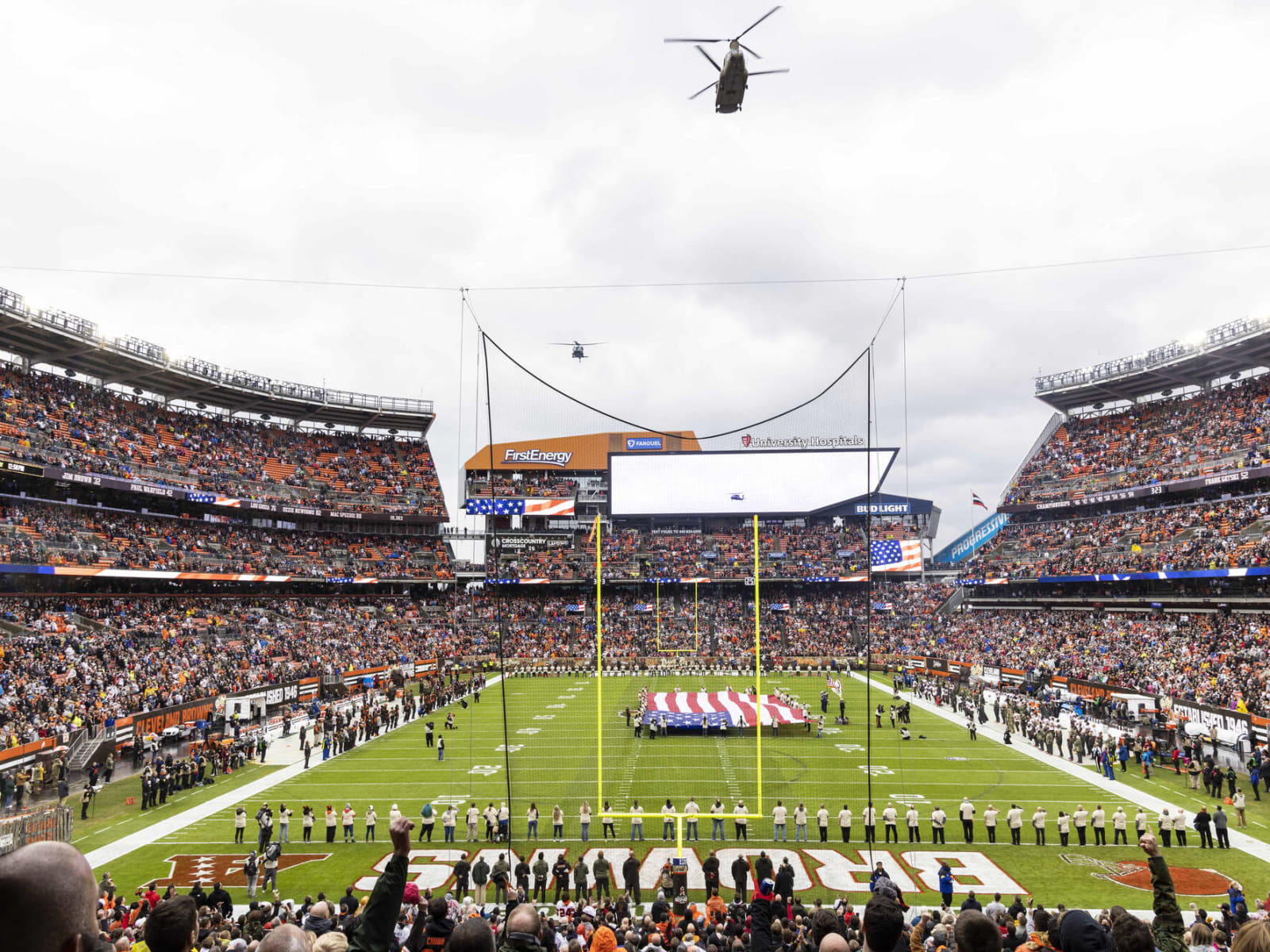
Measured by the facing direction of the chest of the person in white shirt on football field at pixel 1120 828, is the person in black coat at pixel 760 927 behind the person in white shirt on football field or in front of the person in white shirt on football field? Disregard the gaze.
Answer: behind

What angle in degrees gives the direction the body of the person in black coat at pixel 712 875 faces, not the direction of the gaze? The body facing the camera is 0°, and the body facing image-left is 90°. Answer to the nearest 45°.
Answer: approximately 180°

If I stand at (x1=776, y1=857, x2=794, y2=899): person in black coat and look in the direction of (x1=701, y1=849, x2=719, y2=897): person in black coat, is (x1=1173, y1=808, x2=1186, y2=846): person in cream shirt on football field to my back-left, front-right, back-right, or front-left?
back-right

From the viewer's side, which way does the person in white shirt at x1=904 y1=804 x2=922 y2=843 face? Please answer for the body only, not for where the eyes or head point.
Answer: away from the camera

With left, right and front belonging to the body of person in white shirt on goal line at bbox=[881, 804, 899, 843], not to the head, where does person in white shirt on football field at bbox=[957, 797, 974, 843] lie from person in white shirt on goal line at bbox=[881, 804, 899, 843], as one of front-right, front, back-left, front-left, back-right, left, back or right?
right

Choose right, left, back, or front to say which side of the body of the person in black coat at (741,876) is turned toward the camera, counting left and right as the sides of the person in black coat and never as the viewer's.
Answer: back

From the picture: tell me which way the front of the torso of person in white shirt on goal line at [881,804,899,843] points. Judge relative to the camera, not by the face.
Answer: away from the camera

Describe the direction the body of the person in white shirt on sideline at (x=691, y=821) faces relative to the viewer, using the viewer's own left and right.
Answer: facing away from the viewer

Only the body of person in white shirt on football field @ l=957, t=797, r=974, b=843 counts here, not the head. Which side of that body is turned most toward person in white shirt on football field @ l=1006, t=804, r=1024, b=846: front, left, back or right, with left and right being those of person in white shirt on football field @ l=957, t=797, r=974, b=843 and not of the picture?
right

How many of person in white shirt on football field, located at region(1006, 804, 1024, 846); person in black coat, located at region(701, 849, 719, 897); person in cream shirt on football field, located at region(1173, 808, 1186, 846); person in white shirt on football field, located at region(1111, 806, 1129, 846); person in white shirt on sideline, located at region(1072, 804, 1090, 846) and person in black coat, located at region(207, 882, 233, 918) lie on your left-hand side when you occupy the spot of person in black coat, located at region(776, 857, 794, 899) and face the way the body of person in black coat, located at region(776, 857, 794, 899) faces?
2

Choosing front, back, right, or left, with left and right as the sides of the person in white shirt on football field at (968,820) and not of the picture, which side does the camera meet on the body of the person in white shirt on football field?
back

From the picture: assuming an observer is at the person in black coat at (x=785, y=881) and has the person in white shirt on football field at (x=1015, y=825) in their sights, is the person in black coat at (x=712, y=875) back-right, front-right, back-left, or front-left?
back-left

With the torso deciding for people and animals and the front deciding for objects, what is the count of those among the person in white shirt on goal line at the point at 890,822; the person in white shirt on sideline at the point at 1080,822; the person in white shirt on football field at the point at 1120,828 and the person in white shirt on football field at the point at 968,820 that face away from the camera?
4

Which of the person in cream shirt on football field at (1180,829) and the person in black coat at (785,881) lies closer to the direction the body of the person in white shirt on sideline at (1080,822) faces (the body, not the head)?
the person in cream shirt on football field

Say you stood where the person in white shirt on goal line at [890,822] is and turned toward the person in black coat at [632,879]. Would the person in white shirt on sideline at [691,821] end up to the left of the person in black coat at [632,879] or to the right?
right
